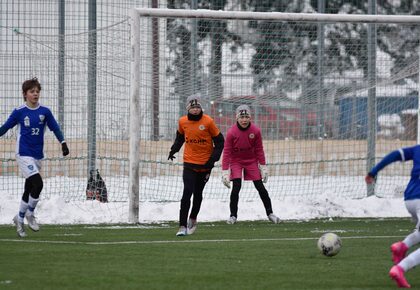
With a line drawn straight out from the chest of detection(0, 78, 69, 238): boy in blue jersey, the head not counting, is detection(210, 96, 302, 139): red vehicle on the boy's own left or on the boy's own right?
on the boy's own left

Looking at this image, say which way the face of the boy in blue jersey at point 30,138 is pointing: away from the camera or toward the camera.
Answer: toward the camera

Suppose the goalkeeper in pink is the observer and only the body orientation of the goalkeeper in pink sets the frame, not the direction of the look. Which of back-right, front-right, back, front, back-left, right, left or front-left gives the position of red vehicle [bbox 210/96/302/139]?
back

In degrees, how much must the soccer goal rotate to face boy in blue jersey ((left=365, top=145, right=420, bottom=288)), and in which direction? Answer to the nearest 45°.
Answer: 0° — it already faces them

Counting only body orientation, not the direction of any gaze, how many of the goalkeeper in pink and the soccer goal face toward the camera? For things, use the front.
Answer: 2

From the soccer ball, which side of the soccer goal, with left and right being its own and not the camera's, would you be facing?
front

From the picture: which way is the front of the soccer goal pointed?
toward the camera

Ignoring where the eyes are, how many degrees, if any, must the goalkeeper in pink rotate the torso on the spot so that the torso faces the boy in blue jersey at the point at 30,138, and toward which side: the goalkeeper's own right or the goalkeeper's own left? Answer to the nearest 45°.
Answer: approximately 45° to the goalkeeper's own right

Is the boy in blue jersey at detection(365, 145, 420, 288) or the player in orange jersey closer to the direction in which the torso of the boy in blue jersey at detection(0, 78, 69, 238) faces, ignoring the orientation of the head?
the boy in blue jersey
